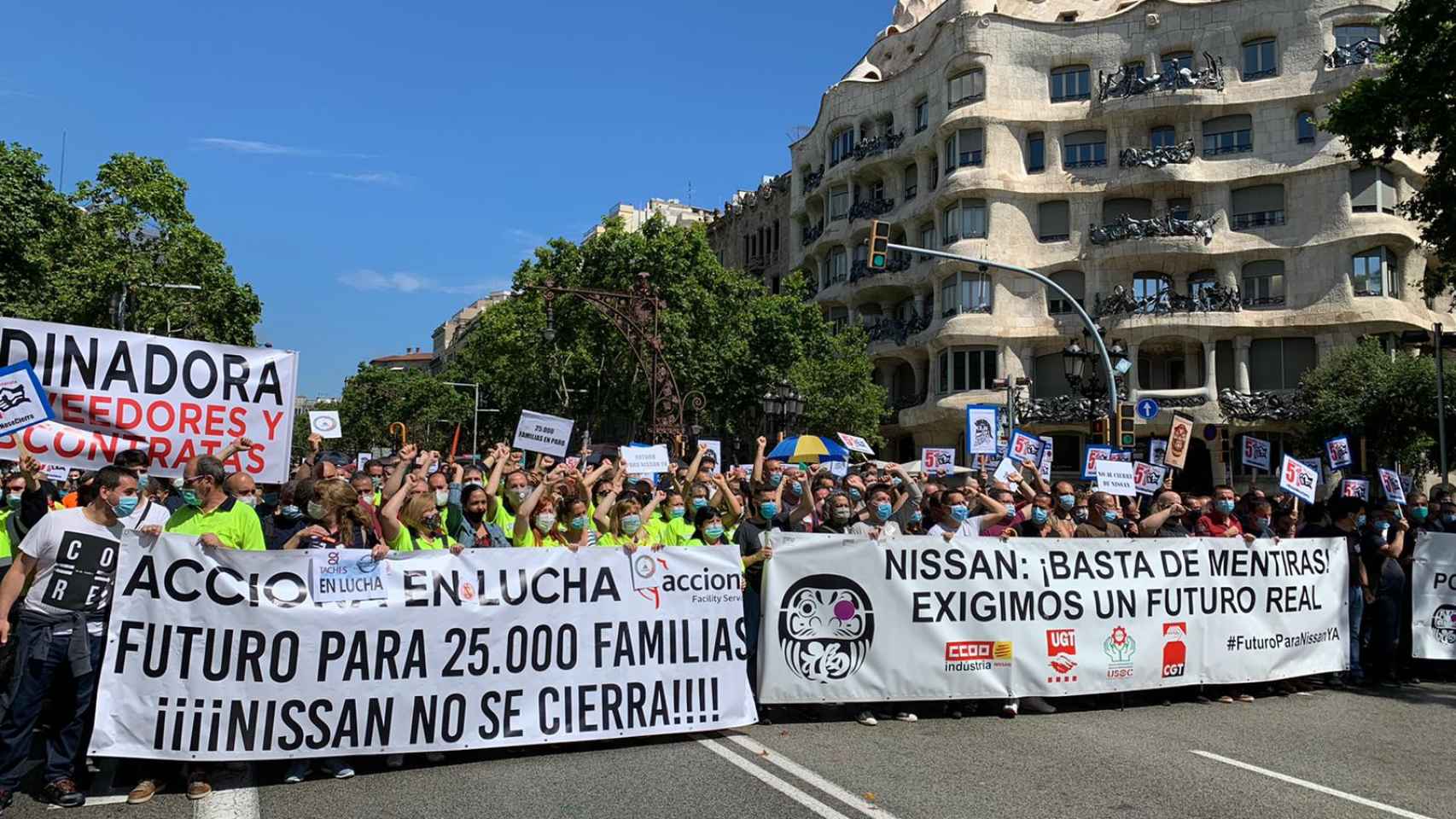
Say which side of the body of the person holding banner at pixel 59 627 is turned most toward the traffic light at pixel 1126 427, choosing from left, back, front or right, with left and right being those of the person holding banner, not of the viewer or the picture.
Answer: left

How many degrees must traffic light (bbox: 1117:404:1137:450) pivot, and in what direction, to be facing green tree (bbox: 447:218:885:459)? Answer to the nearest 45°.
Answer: approximately 135° to its right

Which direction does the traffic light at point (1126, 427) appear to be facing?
toward the camera

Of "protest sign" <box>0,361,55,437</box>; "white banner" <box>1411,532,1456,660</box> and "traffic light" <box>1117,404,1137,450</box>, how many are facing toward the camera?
3

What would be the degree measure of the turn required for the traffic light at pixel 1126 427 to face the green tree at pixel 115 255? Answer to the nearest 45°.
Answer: approximately 90° to its right

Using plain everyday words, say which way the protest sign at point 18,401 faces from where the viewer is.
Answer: facing the viewer

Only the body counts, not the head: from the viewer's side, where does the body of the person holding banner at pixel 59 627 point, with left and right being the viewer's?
facing the viewer and to the right of the viewer

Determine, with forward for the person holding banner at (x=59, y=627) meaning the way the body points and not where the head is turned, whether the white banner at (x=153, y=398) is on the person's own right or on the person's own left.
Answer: on the person's own left

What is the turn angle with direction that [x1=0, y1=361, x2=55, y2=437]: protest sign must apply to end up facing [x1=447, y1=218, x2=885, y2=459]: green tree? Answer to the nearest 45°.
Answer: approximately 135° to its left

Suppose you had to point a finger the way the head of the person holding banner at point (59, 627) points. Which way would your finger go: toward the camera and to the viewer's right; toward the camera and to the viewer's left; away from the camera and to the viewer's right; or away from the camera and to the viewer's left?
toward the camera and to the viewer's right

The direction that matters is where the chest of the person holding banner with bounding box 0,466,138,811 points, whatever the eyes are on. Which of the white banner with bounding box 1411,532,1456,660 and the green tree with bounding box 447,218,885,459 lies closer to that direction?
the white banner

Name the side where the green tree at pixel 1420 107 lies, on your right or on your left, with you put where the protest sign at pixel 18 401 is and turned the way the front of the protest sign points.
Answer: on your left

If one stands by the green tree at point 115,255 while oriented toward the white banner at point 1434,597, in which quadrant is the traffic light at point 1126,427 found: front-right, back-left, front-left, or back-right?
front-left
